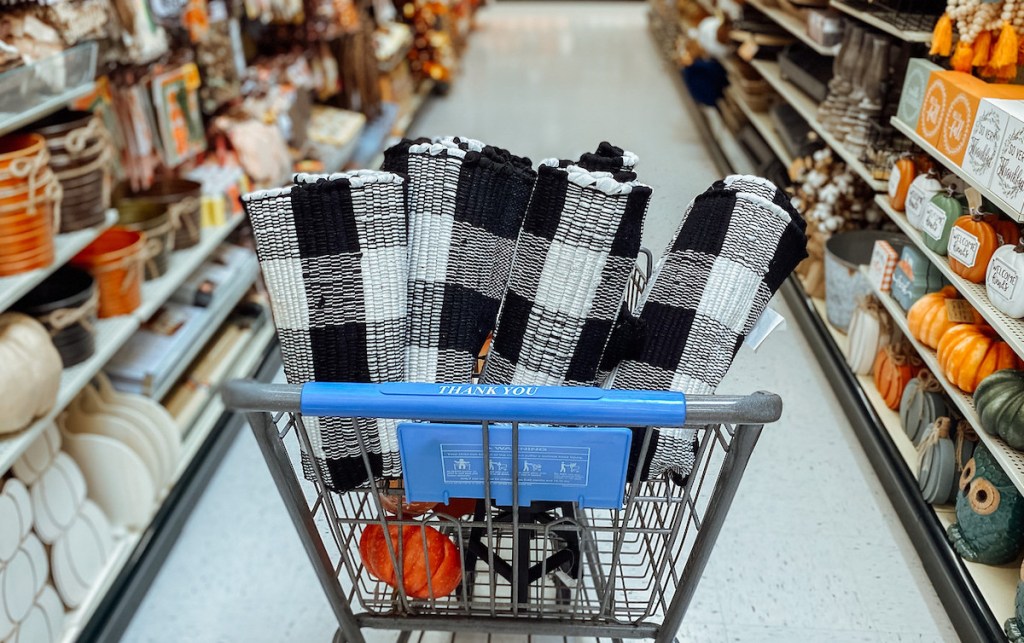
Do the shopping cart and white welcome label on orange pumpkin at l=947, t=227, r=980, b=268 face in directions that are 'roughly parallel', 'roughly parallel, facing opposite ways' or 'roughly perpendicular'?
roughly perpendicular

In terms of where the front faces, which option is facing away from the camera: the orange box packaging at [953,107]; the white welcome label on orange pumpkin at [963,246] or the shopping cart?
the shopping cart

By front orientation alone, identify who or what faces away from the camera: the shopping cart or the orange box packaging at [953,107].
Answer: the shopping cart

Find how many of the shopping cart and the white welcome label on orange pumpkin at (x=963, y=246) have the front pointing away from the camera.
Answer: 1

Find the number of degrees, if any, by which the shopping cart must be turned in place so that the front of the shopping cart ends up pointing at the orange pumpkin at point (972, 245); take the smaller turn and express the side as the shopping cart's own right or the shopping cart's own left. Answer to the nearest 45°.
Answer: approximately 45° to the shopping cart's own right

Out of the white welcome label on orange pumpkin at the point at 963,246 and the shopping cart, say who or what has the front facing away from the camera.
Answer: the shopping cart

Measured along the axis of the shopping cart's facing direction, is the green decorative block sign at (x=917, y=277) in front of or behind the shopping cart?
in front

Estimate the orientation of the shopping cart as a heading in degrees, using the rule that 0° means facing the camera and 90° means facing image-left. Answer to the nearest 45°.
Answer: approximately 180°

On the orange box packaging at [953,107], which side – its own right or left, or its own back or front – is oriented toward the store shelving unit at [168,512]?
front
